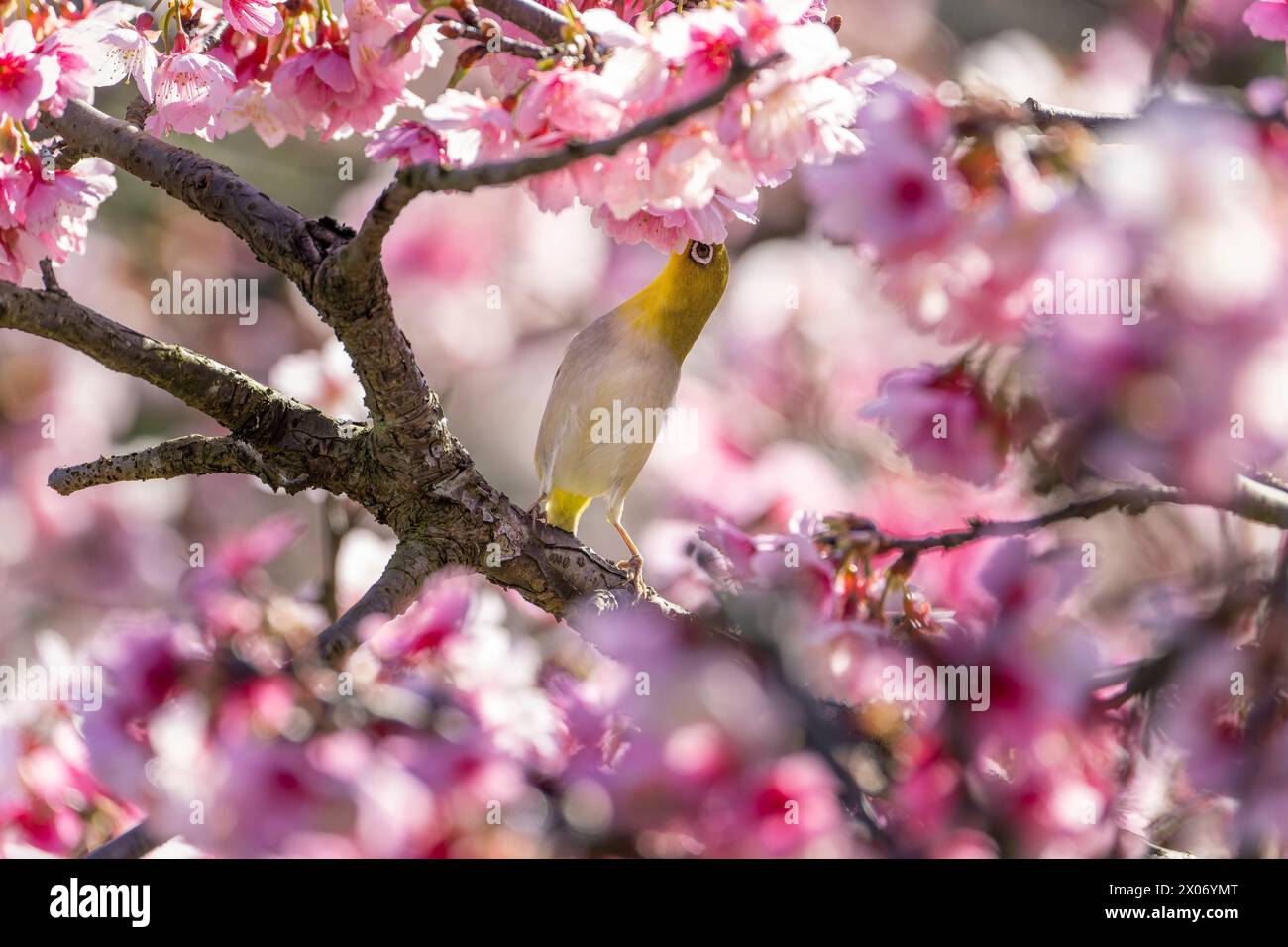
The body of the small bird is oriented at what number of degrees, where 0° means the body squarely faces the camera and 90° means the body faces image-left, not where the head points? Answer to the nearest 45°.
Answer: approximately 315°

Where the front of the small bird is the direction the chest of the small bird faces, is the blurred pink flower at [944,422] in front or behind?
in front

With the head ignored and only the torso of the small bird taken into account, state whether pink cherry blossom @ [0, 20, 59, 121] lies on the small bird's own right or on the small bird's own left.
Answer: on the small bird's own right
